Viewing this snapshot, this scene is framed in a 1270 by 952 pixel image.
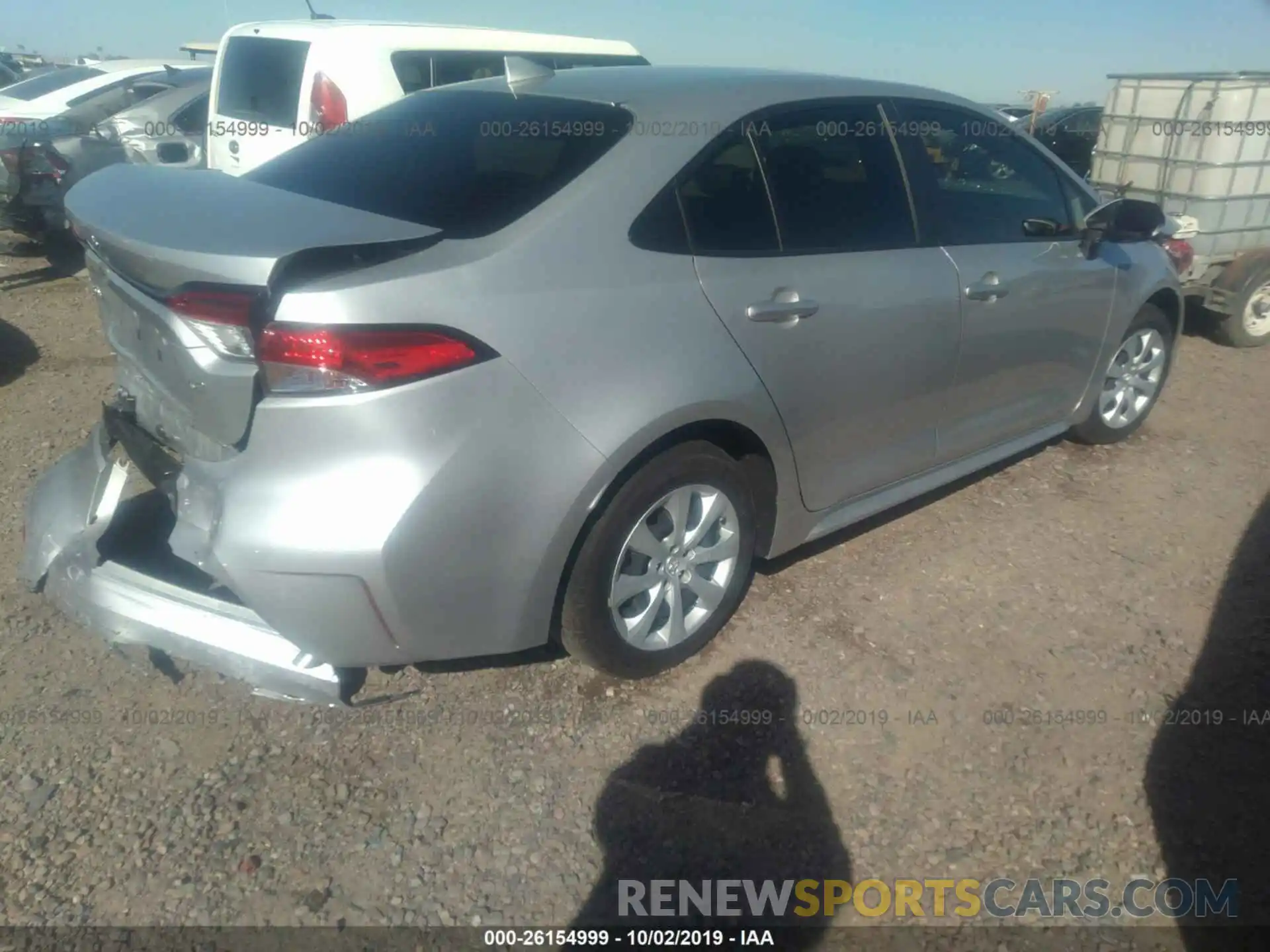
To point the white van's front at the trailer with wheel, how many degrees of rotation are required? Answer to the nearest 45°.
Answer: approximately 90° to its right

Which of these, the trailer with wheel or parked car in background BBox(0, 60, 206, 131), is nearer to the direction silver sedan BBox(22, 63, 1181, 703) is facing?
the trailer with wheel

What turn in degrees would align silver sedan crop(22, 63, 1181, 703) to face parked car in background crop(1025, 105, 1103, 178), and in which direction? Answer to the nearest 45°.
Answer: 0° — it already faces it

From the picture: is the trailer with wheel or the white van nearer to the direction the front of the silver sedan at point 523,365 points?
the trailer with wheel

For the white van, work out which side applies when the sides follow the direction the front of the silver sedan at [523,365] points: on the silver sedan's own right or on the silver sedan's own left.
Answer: on the silver sedan's own left

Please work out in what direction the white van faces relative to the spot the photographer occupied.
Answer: facing away from the viewer and to the right of the viewer

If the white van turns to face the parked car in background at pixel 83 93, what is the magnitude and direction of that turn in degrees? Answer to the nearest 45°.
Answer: approximately 90° to its left

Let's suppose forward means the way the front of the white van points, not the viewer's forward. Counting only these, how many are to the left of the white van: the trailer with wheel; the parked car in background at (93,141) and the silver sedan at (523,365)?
1

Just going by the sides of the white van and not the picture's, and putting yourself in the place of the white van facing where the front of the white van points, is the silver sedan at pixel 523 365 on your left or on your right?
on your right

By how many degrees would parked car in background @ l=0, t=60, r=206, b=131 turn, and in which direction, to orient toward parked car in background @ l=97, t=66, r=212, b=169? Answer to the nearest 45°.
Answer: approximately 135° to its right

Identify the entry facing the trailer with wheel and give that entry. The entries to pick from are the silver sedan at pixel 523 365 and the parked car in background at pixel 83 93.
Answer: the silver sedan

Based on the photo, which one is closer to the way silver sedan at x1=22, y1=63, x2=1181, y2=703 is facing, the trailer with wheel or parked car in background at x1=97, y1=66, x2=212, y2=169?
the trailer with wheel

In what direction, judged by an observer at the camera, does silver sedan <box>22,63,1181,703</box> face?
facing away from the viewer and to the right of the viewer

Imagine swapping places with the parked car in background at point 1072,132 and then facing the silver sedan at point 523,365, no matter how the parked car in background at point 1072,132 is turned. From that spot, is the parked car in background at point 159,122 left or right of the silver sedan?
right
